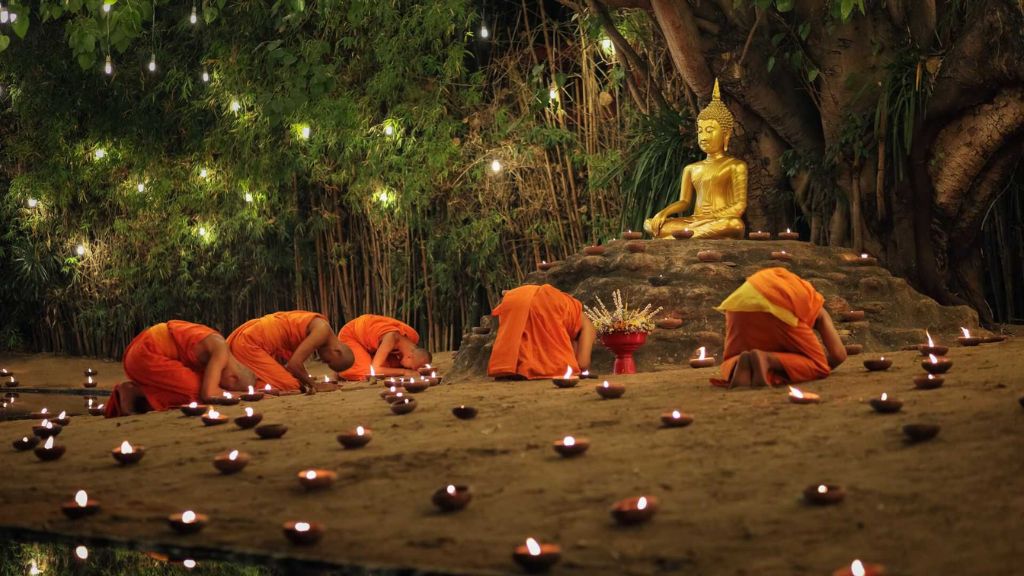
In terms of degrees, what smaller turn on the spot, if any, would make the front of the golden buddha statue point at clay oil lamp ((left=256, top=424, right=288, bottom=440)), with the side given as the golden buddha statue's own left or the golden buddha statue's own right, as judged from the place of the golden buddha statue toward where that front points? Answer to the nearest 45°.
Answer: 0° — it already faces it

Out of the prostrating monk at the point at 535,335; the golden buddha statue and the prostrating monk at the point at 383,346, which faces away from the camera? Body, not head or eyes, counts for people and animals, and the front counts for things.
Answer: the prostrating monk at the point at 535,335

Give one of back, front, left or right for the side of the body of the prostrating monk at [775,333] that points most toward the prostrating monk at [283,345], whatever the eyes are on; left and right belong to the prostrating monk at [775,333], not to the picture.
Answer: left

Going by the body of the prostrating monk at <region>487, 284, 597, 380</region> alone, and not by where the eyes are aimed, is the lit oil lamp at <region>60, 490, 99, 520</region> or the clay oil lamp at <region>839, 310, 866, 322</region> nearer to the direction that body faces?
the clay oil lamp

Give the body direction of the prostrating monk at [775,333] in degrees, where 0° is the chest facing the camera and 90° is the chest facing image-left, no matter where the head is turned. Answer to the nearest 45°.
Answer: approximately 225°

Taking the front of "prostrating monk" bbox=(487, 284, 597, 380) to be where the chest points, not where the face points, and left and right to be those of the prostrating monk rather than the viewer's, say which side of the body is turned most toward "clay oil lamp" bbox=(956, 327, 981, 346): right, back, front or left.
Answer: right

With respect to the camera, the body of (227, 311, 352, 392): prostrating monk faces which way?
to the viewer's right

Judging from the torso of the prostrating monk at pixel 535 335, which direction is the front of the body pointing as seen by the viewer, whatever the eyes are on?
away from the camera

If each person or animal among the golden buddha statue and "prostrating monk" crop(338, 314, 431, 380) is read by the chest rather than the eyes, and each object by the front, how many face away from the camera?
0

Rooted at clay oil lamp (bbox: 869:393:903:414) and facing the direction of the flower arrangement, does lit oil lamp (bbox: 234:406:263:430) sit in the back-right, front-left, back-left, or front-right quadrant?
front-left

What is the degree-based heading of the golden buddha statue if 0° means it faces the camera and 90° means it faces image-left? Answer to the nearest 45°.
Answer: approximately 45°

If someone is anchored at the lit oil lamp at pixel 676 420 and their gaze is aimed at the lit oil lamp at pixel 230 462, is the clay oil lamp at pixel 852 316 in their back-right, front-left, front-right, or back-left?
back-right

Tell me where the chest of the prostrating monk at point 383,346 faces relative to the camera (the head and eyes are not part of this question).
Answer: to the viewer's right

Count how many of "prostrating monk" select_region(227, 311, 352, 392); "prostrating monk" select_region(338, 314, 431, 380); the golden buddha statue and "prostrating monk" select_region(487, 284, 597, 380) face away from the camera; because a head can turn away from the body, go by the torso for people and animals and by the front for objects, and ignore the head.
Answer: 1

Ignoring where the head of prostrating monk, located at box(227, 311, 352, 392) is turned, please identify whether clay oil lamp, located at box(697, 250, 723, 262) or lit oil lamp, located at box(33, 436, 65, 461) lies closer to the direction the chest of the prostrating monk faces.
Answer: the clay oil lamp

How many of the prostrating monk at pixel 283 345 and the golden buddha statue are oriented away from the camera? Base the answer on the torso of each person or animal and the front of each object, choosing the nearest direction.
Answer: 0
